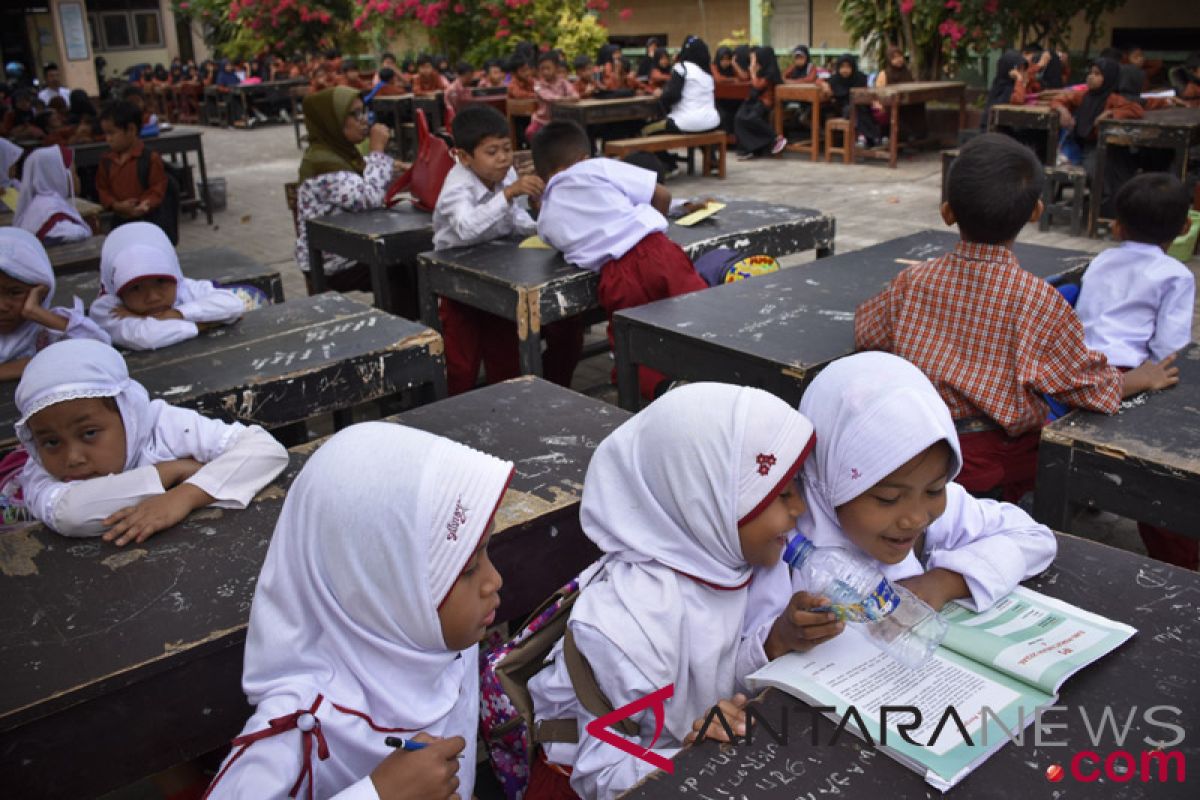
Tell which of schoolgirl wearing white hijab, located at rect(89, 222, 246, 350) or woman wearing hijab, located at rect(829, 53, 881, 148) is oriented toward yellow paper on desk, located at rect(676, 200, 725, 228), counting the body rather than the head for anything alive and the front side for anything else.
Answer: the woman wearing hijab

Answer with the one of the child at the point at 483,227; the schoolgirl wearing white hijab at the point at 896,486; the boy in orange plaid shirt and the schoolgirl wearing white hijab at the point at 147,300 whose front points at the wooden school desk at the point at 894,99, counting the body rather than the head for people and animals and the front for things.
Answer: the boy in orange plaid shirt

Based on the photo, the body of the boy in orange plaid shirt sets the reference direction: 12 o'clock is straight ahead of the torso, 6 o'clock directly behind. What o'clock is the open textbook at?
The open textbook is roughly at 6 o'clock from the boy in orange plaid shirt.

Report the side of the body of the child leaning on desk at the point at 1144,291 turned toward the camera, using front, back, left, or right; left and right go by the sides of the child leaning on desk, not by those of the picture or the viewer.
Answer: back

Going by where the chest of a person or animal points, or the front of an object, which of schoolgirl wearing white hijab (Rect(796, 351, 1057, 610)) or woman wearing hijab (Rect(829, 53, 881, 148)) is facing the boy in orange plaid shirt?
the woman wearing hijab

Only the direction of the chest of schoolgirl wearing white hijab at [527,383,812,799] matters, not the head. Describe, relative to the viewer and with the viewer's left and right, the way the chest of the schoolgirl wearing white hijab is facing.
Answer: facing to the right of the viewer

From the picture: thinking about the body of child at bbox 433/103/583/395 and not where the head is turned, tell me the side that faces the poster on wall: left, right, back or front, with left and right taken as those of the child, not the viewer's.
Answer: back

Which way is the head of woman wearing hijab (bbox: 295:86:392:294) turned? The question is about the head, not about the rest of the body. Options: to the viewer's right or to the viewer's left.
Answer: to the viewer's right

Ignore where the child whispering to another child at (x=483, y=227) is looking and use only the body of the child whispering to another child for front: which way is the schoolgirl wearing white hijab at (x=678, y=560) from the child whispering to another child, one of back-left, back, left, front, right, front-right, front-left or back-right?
front-right

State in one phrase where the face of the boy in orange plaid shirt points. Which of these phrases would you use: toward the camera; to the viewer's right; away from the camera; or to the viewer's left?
away from the camera

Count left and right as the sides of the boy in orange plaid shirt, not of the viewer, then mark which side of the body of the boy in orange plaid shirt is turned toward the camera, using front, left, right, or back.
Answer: back

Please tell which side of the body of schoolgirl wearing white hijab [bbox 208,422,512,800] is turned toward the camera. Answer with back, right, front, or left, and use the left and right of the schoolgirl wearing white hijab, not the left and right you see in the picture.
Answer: right

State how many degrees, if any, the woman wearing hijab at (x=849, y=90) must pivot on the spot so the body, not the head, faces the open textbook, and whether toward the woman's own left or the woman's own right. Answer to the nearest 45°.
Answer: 0° — they already face it
